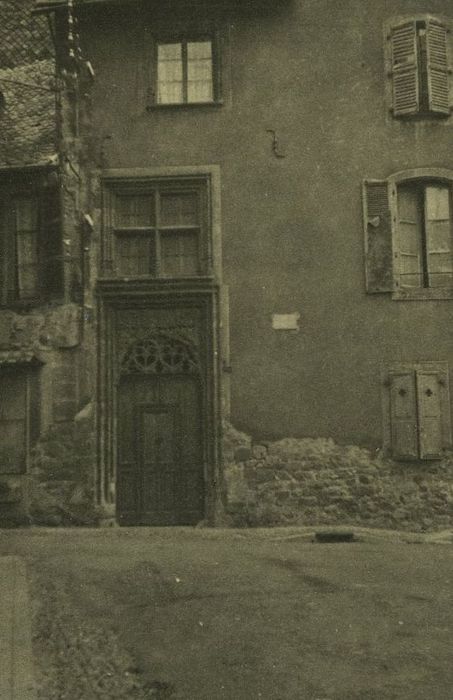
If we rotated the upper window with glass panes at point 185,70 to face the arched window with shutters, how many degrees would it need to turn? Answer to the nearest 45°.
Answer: approximately 90° to its left

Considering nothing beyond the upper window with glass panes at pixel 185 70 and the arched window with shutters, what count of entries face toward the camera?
2

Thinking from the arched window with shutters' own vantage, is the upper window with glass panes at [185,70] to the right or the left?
on its right

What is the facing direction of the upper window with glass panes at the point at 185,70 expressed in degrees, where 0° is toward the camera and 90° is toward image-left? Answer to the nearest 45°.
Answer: approximately 0°
